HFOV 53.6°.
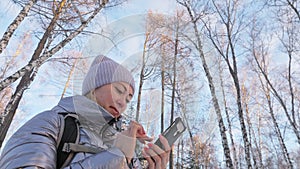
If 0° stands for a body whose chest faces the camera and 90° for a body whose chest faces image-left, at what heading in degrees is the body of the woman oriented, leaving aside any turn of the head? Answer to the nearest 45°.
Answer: approximately 315°
